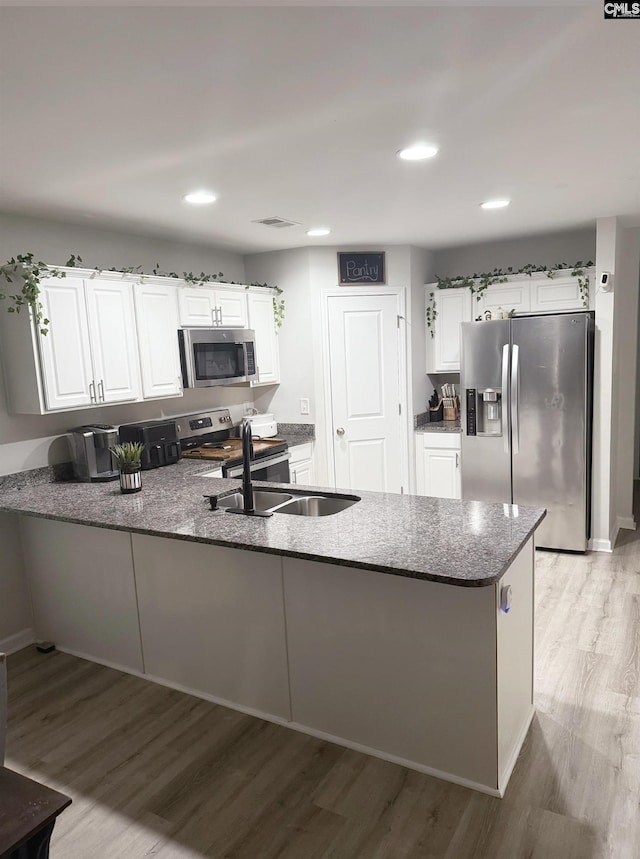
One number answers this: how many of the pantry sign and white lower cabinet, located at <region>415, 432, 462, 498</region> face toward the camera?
2

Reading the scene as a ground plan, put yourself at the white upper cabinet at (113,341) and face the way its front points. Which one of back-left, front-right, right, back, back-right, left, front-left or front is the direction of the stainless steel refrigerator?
front-left

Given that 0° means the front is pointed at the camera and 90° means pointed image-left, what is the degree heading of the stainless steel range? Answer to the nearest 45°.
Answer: approximately 315°

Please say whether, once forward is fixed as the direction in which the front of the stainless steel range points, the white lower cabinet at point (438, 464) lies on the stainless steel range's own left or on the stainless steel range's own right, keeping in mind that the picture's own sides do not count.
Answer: on the stainless steel range's own left

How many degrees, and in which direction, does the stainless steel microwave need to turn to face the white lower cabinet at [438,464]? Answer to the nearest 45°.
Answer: approximately 45° to its left

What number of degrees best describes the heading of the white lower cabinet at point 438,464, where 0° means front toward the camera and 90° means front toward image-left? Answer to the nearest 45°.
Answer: approximately 0°

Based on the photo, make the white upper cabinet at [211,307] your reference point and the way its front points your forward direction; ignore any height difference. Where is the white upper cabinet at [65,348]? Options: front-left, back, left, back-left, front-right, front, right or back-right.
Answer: right

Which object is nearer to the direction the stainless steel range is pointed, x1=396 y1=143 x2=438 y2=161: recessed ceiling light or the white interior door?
the recessed ceiling light

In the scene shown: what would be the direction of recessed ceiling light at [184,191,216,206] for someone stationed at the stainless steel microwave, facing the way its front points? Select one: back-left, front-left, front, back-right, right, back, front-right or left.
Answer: front-right
